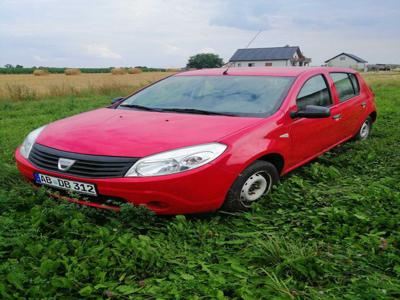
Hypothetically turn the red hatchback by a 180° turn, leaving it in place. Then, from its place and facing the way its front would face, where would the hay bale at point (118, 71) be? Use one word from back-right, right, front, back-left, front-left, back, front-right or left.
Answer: front-left

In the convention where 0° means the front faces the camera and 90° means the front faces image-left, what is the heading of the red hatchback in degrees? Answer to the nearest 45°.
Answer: approximately 45°
